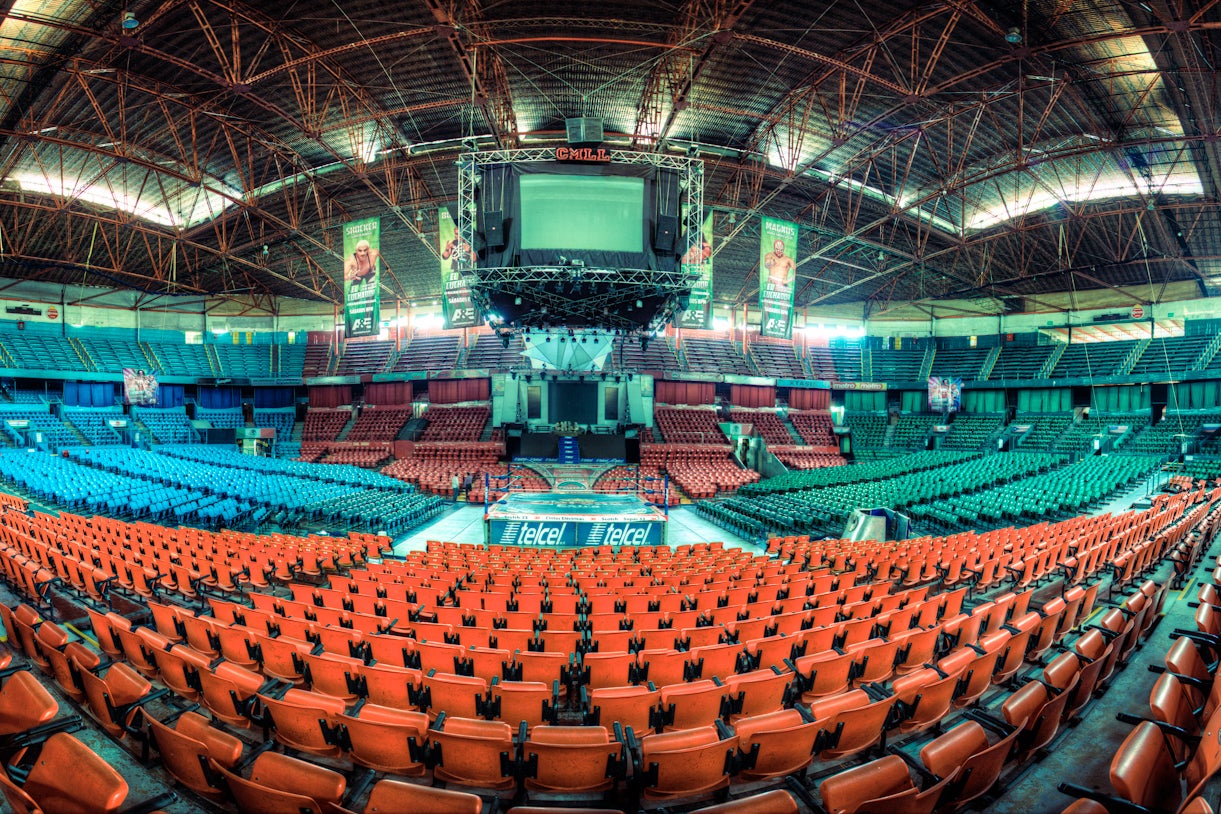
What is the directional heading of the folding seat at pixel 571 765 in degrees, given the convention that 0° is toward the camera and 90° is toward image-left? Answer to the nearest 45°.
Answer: approximately 180°

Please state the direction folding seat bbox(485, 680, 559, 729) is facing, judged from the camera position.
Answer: facing away from the viewer

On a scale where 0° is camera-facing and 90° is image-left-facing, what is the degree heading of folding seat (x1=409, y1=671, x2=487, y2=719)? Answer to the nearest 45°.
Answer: approximately 180°

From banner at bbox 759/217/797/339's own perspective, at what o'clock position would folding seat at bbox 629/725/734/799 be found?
The folding seat is roughly at 12 o'clock from the banner.

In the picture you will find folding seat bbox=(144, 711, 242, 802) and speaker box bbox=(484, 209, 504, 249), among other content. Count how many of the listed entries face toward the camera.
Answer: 1

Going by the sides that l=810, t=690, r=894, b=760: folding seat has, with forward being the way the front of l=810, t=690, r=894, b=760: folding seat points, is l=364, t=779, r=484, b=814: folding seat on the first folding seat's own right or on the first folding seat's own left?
on the first folding seat's own left

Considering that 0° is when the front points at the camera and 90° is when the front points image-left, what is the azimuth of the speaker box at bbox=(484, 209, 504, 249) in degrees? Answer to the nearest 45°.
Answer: approximately 0°

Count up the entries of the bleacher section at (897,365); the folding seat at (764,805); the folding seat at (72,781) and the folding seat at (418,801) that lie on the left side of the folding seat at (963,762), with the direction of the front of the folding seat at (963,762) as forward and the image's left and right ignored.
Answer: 3

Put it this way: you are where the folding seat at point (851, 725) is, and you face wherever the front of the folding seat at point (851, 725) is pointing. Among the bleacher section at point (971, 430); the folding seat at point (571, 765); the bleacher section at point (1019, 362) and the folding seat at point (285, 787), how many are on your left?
2

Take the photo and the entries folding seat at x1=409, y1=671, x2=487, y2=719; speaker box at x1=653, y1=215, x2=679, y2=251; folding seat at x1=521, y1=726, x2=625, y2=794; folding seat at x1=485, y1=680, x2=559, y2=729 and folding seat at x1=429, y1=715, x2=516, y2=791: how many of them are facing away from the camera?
4

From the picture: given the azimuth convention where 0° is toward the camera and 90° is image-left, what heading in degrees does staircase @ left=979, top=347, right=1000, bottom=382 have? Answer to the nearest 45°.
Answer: approximately 45°
